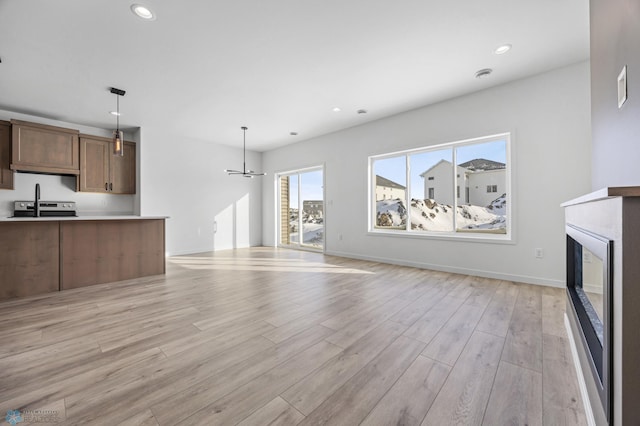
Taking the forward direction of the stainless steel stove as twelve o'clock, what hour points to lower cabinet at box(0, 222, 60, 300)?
The lower cabinet is roughly at 12 o'clock from the stainless steel stove.

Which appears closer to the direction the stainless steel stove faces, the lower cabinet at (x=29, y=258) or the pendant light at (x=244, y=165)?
the lower cabinet

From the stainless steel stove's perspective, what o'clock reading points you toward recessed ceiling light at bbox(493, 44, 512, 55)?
The recessed ceiling light is roughly at 11 o'clock from the stainless steel stove.

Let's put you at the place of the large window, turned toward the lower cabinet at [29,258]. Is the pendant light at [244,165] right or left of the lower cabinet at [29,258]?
right

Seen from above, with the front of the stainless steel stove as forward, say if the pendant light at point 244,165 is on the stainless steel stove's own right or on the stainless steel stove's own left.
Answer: on the stainless steel stove's own left

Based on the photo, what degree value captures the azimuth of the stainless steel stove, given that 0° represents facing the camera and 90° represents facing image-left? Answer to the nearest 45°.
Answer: approximately 0°

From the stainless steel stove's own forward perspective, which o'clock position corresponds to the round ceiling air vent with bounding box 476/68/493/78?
The round ceiling air vent is roughly at 11 o'clock from the stainless steel stove.

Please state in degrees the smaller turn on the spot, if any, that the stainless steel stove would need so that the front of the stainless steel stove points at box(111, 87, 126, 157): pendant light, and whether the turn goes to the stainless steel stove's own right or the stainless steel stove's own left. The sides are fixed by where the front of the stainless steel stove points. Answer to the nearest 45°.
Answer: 0° — it already faces it
